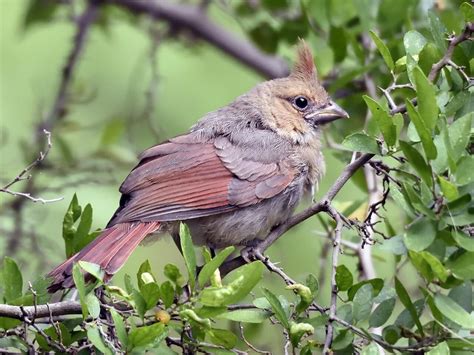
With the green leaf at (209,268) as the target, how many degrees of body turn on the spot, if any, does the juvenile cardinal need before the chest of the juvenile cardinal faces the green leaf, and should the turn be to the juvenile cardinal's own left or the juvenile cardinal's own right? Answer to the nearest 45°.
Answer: approximately 90° to the juvenile cardinal's own right

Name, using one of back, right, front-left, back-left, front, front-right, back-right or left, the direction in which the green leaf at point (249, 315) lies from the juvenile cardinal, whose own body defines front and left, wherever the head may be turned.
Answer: right

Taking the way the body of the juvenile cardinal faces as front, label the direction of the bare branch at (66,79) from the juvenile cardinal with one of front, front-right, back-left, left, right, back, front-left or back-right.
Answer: back-left

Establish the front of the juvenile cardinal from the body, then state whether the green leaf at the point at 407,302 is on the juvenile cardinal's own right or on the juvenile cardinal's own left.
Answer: on the juvenile cardinal's own right

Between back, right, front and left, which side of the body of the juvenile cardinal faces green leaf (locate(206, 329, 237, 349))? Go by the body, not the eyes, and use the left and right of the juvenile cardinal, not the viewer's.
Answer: right

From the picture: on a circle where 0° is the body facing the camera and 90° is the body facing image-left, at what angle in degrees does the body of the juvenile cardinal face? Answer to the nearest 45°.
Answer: approximately 270°

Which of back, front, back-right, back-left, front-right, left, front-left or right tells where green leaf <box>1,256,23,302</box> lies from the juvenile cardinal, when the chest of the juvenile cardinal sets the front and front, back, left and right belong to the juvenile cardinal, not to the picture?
back-right

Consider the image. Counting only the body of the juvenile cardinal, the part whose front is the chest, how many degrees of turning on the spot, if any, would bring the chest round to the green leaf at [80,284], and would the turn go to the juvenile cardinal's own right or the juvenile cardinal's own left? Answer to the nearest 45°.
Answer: approximately 180°

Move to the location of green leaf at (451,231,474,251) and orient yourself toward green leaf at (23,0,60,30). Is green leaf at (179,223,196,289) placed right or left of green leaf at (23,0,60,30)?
left
